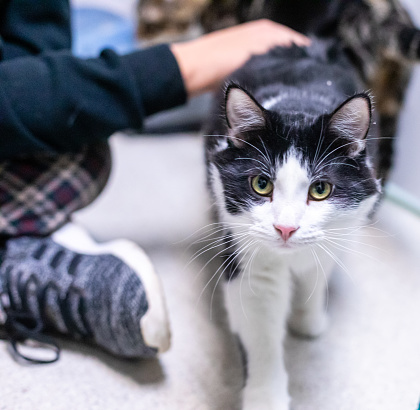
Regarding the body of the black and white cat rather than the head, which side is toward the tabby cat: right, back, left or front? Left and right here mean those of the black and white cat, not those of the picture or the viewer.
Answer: back

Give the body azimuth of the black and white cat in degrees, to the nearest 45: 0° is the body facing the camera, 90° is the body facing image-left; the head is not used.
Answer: approximately 0°
